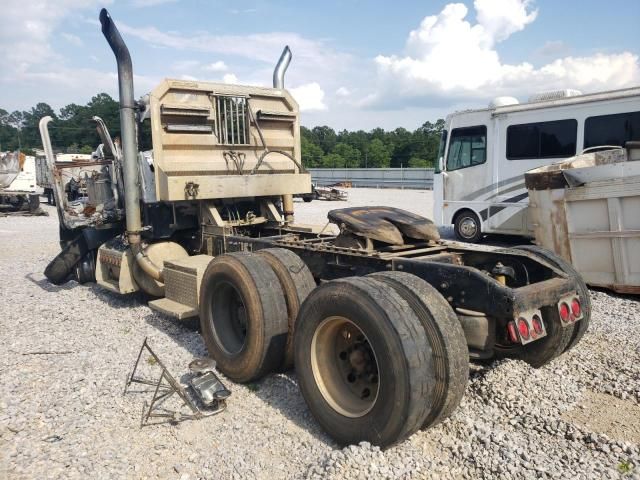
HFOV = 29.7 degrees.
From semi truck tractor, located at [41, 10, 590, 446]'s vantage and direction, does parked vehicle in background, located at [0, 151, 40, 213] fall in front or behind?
in front

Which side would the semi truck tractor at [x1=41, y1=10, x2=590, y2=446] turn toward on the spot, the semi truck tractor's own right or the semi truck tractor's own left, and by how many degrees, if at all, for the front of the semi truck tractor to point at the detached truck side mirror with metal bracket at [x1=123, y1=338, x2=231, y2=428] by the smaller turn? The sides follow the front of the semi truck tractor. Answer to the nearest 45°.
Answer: approximately 90° to the semi truck tractor's own left

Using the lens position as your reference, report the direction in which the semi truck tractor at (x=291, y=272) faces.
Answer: facing away from the viewer and to the left of the viewer

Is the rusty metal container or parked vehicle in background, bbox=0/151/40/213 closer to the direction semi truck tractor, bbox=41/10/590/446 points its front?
the parked vehicle in background

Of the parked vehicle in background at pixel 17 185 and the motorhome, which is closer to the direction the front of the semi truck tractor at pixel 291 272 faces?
the parked vehicle in background

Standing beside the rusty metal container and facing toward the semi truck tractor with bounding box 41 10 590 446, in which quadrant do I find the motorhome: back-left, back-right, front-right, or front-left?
back-right

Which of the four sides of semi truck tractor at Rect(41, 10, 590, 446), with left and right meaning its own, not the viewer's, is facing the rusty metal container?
right
